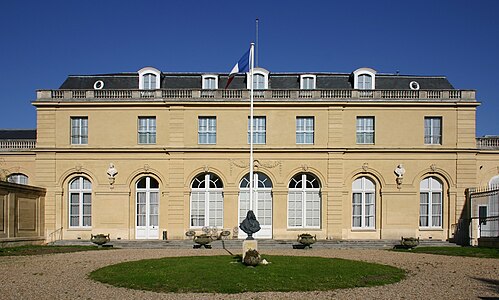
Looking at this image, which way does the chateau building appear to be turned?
toward the camera
